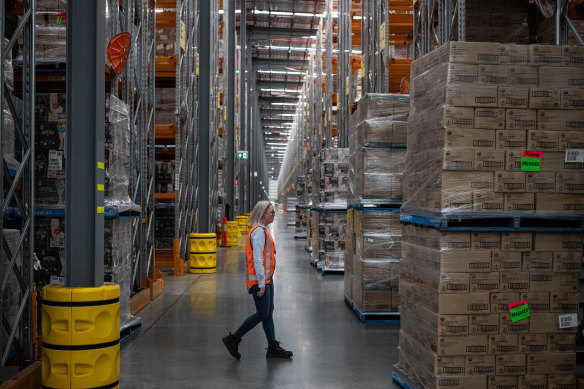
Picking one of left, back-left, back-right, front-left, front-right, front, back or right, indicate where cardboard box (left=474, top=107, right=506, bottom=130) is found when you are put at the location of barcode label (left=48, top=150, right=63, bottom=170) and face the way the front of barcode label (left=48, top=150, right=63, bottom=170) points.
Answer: front-left

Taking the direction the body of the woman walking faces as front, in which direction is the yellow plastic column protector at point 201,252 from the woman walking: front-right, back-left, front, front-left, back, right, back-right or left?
left

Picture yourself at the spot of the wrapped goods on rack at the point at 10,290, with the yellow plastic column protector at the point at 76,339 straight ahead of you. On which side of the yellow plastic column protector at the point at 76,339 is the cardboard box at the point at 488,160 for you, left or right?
left

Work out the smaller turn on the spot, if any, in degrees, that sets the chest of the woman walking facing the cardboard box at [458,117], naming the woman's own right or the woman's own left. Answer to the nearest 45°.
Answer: approximately 45° to the woman's own right

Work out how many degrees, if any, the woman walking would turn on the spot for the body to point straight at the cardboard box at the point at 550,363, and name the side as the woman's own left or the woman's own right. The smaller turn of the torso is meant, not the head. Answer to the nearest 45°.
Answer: approximately 45° to the woman's own right

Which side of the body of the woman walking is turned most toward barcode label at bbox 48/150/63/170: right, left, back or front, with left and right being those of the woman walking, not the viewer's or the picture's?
back

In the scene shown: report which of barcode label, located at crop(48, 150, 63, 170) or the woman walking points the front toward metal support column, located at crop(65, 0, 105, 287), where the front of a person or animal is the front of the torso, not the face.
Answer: the barcode label

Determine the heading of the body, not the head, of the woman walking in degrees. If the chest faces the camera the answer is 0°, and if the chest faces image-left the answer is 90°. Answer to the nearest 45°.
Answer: approximately 270°

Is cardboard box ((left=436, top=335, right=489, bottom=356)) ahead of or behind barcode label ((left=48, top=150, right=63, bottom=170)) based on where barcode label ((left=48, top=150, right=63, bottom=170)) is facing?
ahead

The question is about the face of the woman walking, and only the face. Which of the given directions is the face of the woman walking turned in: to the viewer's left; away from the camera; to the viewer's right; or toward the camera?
to the viewer's right
